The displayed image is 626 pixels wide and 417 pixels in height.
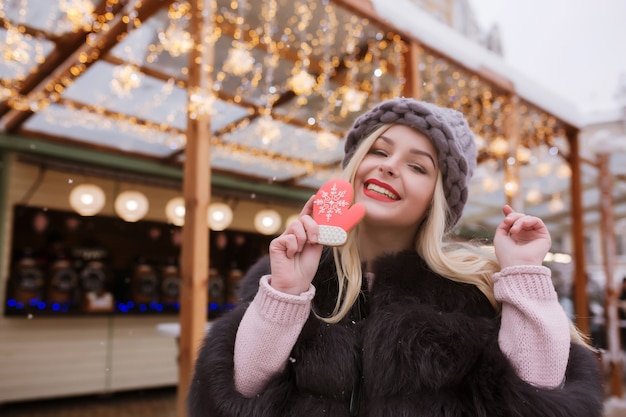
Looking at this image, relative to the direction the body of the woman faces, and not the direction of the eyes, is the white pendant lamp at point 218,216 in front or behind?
behind

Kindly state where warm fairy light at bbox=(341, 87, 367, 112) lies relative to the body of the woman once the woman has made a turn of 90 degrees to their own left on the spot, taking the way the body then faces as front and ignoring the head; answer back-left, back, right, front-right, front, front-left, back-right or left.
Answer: left

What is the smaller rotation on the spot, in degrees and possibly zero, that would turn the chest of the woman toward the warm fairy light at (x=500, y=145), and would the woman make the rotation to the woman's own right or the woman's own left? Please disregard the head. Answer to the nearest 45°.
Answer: approximately 180°

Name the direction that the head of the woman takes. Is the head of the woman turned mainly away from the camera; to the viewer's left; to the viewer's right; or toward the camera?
toward the camera

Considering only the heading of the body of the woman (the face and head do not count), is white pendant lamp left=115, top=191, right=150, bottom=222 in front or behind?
behind

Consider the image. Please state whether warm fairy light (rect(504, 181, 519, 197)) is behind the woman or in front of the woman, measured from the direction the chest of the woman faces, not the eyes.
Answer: behind

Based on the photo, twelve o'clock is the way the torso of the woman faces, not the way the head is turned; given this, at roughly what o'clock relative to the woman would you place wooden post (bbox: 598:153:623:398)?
The wooden post is roughly at 7 o'clock from the woman.

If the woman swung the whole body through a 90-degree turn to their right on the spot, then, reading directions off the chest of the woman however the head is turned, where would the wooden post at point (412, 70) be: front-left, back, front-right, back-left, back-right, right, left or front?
right

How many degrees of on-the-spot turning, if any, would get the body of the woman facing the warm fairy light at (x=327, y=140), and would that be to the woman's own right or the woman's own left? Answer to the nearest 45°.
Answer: approximately 180°

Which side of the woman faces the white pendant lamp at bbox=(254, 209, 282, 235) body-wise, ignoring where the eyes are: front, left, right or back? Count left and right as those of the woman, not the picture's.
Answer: back

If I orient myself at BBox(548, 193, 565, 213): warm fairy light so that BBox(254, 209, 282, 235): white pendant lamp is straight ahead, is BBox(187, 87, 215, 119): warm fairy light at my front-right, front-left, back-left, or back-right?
front-left

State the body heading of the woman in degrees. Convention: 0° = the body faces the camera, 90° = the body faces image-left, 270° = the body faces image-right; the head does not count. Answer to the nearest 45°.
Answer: approximately 0°

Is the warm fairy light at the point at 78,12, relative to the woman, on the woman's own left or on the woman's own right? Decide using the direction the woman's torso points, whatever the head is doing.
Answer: on the woman's own right

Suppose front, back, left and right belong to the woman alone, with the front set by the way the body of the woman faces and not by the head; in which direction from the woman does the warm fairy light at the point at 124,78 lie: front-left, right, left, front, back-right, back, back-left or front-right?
back-right
